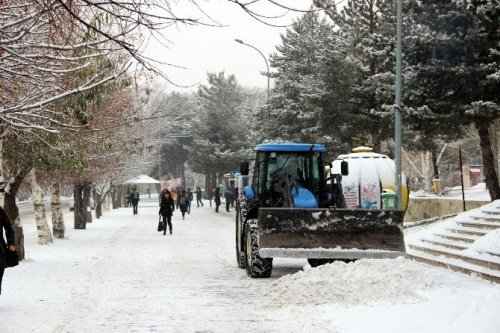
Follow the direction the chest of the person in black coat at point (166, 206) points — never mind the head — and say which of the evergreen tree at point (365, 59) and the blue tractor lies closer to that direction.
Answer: the blue tractor

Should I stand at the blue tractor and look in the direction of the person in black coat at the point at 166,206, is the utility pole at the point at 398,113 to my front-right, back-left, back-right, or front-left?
front-right

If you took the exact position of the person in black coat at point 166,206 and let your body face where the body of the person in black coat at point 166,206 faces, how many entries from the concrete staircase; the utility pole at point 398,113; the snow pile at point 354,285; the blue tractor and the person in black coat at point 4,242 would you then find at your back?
0

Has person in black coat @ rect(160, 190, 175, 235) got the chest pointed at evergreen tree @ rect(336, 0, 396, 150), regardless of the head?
no

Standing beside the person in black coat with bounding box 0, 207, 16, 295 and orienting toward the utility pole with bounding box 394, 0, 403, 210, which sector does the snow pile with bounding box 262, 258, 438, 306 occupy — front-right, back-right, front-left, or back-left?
front-right

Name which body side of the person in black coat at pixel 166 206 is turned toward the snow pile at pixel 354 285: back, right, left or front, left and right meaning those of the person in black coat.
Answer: front

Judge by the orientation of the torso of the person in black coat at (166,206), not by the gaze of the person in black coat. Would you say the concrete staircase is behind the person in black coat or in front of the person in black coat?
in front

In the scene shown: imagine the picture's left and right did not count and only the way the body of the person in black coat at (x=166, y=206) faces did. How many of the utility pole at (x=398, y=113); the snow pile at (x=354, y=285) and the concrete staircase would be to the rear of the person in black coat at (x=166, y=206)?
0

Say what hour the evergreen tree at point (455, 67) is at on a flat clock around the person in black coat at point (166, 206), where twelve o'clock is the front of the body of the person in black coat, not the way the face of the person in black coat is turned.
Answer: The evergreen tree is roughly at 10 o'clock from the person in black coat.

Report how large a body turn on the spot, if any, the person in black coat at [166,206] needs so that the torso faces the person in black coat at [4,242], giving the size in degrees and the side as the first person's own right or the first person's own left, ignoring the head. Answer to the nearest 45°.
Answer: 0° — they already face them

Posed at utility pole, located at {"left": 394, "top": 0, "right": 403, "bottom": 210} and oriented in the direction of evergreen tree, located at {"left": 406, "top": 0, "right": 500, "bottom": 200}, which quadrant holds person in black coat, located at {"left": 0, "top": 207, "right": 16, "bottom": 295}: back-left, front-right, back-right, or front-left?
back-right

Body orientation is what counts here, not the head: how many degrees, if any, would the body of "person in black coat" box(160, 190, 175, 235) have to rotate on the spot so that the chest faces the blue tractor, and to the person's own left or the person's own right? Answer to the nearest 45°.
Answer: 0° — they already face it

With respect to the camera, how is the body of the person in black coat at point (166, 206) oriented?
toward the camera
